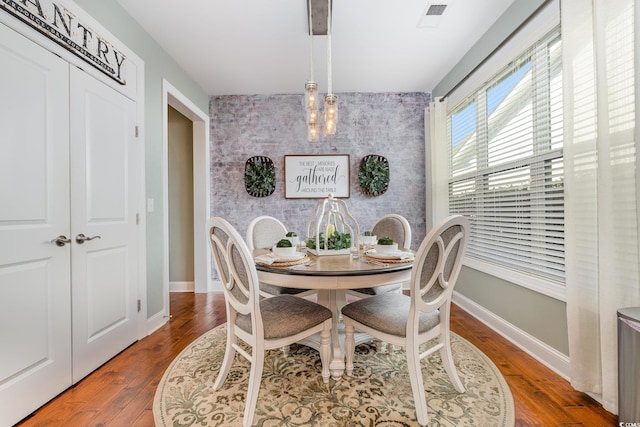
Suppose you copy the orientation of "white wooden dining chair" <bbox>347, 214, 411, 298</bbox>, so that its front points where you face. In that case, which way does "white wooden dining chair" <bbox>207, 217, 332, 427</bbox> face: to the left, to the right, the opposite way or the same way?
the opposite way

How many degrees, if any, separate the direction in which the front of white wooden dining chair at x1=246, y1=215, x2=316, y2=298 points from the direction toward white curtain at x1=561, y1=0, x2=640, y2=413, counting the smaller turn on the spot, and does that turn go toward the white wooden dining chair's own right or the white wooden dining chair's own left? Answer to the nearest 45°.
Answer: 0° — it already faces it

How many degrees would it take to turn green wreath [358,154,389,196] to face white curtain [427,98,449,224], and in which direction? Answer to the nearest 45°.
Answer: approximately 90° to its left

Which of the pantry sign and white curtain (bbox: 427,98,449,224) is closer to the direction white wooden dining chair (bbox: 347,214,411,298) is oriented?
the pantry sign

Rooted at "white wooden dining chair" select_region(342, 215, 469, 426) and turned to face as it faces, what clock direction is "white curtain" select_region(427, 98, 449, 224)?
The white curtain is roughly at 2 o'clock from the white wooden dining chair.

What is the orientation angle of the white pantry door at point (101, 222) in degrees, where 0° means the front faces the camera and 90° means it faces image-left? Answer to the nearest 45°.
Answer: approximately 315°
